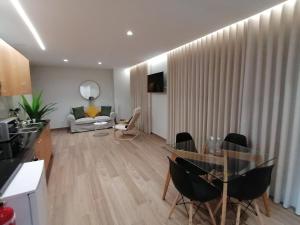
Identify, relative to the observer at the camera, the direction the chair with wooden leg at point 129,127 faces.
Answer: facing to the left of the viewer

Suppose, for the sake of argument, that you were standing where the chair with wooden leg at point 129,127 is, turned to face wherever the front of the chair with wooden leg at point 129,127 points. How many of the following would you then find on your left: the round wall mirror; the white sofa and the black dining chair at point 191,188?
1

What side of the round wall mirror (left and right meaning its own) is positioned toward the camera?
front

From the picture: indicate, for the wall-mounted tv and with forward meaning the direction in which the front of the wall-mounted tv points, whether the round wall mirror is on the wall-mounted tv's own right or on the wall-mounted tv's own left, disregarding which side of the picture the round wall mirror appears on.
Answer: on the wall-mounted tv's own right

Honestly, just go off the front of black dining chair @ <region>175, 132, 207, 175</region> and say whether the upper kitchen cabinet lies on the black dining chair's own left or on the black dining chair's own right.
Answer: on the black dining chair's own right

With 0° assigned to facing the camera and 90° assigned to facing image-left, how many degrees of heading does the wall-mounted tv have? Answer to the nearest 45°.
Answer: approximately 45°

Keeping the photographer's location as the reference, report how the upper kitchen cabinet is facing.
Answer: facing to the right of the viewer

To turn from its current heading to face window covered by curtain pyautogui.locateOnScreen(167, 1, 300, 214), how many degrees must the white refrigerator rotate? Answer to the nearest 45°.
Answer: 0° — it already faces it

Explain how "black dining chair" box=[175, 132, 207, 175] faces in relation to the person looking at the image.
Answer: facing the viewer and to the right of the viewer

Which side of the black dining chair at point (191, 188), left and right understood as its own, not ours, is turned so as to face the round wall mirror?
left

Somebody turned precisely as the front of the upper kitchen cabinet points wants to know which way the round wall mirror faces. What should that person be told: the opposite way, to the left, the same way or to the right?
to the right

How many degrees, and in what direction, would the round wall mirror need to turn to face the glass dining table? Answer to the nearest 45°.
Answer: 0° — it already faces it

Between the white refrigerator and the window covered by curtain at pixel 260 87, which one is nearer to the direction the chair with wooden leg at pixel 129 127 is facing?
the white refrigerator
